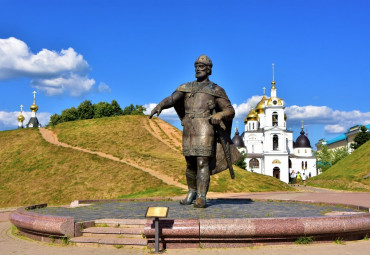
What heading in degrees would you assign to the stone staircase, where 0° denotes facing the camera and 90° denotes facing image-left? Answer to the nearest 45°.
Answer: approximately 0°

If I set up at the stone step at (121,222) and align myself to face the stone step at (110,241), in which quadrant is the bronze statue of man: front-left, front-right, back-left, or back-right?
back-left

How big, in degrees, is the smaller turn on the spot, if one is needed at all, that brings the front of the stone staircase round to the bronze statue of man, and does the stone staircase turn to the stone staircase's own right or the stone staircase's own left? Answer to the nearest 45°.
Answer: approximately 135° to the stone staircase's own left
